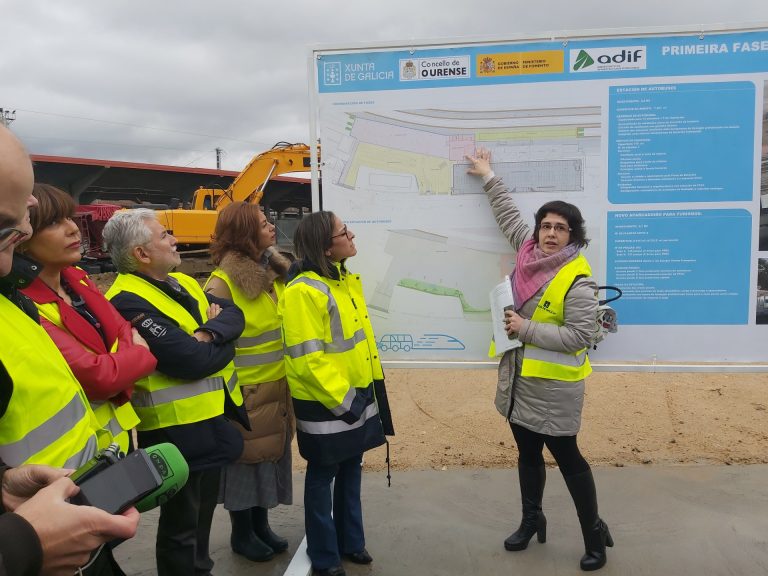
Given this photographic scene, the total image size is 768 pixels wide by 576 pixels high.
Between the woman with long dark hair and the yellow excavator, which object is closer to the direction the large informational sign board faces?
the woman with long dark hair

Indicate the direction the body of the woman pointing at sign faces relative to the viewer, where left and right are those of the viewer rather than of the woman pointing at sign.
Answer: facing the viewer and to the left of the viewer

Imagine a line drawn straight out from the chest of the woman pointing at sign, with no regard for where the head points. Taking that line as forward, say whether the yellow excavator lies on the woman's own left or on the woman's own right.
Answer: on the woman's own right

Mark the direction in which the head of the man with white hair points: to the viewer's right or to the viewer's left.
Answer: to the viewer's right

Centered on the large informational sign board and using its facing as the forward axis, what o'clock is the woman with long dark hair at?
The woman with long dark hair is roughly at 2 o'clock from the large informational sign board.

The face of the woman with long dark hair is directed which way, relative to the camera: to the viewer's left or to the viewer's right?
to the viewer's right

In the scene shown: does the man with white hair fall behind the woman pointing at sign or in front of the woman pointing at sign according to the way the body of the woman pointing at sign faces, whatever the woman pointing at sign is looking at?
in front

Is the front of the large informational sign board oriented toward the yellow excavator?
no

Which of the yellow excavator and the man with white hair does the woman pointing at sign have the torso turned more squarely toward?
the man with white hair

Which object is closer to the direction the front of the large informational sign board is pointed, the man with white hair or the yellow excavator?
the man with white hair

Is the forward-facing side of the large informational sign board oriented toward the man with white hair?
no

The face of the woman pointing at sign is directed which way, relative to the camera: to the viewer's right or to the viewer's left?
to the viewer's left

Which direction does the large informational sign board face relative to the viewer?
toward the camera
